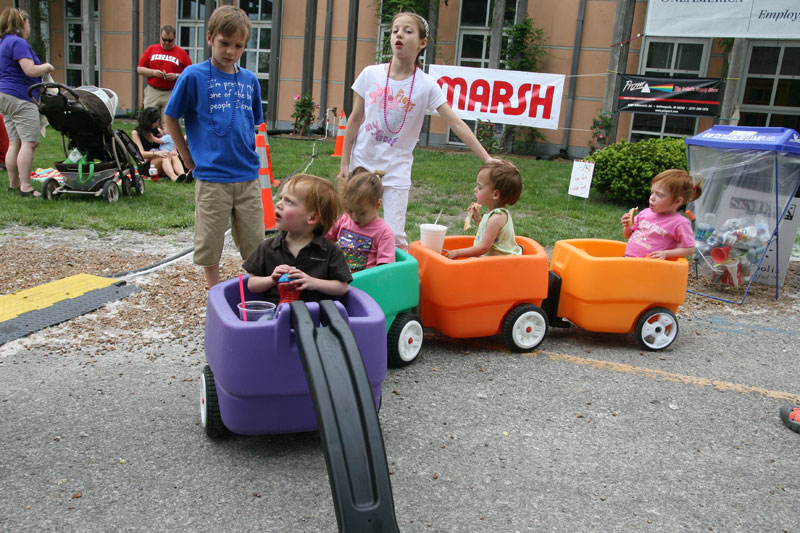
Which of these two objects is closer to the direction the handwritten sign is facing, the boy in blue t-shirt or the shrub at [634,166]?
the boy in blue t-shirt

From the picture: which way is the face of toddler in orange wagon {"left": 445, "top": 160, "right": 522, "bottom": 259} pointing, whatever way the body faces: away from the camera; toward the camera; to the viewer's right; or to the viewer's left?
to the viewer's left

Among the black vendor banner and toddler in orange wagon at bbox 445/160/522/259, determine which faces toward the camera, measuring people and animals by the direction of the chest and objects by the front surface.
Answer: the black vendor banner

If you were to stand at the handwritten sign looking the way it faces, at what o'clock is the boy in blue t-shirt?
The boy in blue t-shirt is roughly at 1 o'clock from the handwritten sign.

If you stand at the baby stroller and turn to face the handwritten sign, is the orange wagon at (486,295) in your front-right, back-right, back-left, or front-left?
front-right

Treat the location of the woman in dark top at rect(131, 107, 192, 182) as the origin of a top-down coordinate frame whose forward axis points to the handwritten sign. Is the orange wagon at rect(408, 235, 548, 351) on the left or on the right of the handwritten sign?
right

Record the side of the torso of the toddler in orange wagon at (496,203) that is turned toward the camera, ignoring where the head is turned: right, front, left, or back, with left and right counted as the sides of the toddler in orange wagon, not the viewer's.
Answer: left

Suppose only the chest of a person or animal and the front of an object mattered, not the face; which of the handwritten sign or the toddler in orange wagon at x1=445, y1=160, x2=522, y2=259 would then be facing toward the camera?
the handwritten sign

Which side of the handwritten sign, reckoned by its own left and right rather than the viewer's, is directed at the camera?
front

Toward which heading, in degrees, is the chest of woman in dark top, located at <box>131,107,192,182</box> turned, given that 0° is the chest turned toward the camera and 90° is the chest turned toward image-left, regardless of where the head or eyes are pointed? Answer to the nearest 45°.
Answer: approximately 315°

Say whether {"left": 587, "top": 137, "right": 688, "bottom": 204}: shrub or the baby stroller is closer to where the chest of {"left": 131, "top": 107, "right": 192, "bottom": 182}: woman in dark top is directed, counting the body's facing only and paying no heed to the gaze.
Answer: the shrub

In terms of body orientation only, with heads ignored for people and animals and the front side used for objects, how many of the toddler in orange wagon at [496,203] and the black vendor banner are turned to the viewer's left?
1

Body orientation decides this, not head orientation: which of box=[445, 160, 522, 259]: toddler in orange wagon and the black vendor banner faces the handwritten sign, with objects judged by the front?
the black vendor banner

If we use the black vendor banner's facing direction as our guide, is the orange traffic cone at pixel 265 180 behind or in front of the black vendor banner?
in front

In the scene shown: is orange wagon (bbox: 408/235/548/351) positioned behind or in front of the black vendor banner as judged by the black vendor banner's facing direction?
in front

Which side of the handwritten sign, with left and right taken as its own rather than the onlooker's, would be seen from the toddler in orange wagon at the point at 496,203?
front

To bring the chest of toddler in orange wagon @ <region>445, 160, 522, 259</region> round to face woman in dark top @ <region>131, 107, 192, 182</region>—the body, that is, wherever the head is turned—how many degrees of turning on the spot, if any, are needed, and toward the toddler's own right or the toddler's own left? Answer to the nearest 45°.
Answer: approximately 45° to the toddler's own right

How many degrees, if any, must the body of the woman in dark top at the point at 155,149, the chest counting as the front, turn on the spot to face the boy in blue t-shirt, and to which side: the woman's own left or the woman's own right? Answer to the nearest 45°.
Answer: approximately 45° to the woman's own right

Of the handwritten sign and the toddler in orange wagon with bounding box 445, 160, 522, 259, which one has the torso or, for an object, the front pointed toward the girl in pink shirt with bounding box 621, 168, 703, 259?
the handwritten sign
